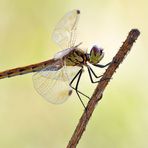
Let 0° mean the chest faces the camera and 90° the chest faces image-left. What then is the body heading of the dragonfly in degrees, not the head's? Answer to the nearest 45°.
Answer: approximately 270°
